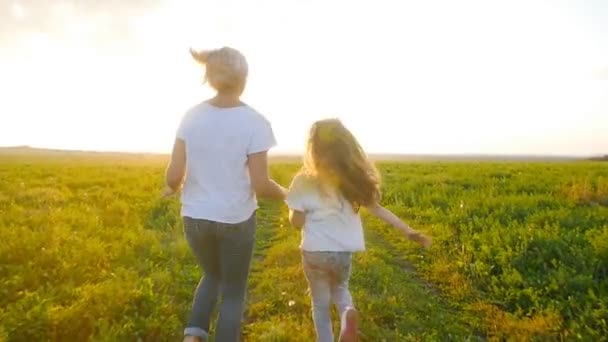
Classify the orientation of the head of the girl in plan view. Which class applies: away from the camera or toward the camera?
away from the camera

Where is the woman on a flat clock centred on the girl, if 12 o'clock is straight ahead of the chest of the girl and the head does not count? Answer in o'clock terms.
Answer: The woman is roughly at 8 o'clock from the girl.

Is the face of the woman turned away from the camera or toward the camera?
away from the camera

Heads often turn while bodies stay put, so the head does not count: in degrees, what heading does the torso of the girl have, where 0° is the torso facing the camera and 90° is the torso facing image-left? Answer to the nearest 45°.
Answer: approximately 180°
